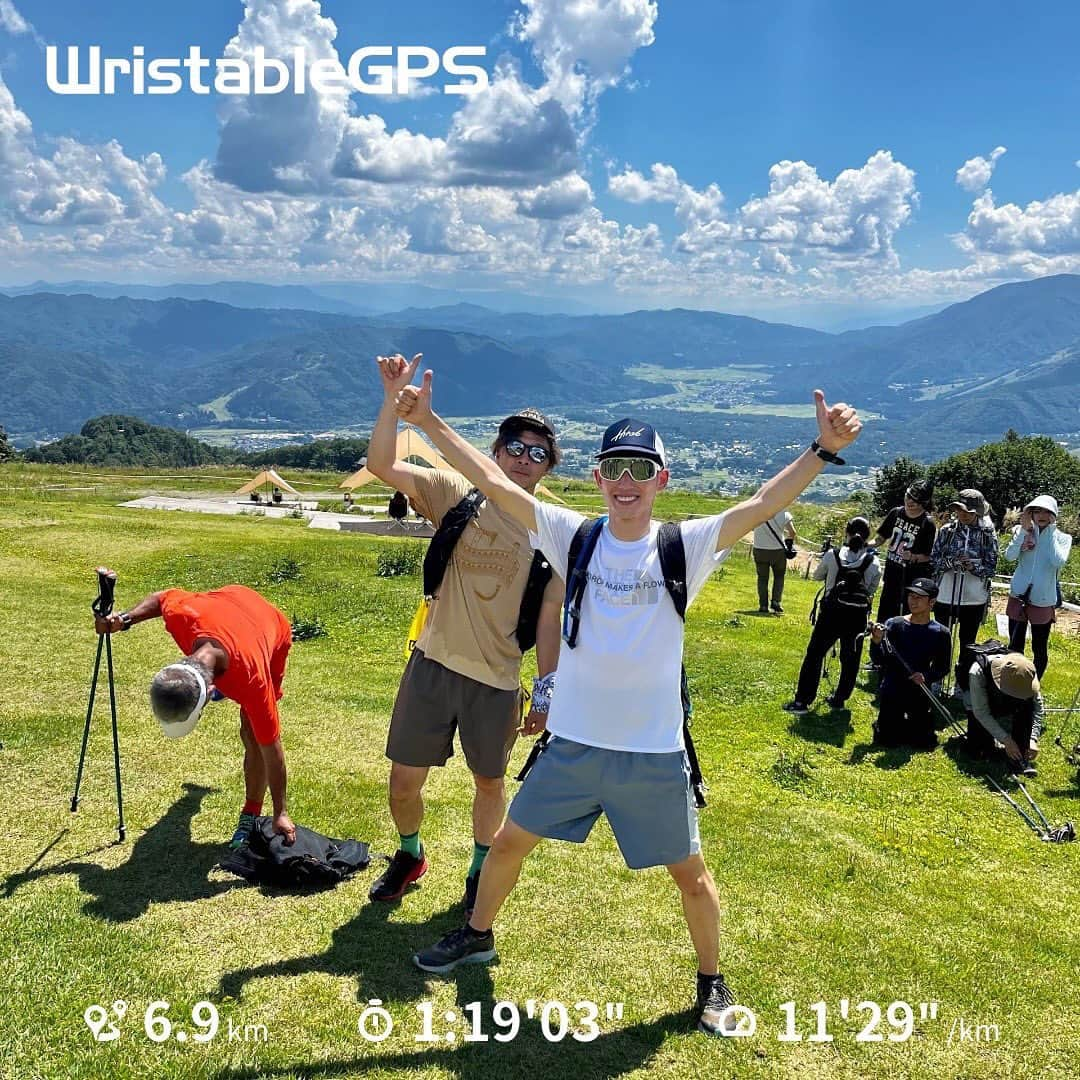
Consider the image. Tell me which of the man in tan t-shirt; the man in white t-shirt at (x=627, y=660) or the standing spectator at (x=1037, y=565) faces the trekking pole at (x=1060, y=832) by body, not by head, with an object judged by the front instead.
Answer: the standing spectator

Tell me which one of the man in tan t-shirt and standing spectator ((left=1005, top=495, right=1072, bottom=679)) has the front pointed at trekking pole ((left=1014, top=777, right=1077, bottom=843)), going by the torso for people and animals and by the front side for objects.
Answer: the standing spectator

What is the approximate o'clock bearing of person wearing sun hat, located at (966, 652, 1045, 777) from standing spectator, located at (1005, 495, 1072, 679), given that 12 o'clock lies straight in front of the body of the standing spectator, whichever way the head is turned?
The person wearing sun hat is roughly at 12 o'clock from the standing spectator.
